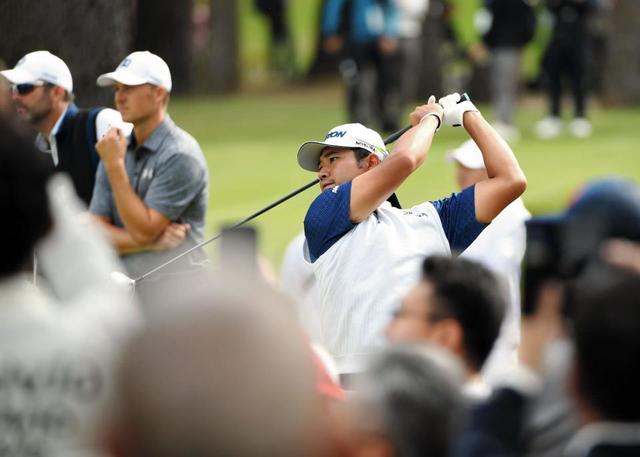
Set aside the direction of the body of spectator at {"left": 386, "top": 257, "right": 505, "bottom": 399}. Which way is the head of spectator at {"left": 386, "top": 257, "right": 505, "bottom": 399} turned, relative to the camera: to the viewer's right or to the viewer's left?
to the viewer's left

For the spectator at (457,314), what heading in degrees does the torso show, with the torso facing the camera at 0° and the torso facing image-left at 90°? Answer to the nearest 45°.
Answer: approximately 90°

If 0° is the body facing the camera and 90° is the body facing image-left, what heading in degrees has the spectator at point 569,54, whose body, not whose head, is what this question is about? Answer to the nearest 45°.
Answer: approximately 0°

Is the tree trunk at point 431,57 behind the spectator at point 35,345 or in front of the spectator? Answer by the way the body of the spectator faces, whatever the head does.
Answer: in front

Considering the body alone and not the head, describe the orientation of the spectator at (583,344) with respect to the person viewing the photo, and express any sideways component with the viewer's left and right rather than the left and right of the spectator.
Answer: facing away from the viewer and to the left of the viewer

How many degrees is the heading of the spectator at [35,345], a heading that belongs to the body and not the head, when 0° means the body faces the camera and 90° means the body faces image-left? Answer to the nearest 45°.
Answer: approximately 180°

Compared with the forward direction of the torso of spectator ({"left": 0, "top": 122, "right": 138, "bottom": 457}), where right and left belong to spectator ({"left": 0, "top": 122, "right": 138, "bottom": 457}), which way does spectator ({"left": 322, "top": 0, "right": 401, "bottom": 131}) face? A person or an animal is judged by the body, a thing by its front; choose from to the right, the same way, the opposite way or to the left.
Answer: the opposite way

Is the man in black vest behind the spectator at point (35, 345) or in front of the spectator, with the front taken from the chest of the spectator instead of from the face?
in front

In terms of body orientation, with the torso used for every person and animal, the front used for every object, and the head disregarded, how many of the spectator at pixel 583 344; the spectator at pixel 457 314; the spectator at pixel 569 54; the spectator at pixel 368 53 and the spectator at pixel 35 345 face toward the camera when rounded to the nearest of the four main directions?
2

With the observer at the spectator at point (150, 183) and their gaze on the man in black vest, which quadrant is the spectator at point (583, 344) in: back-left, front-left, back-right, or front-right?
back-left
